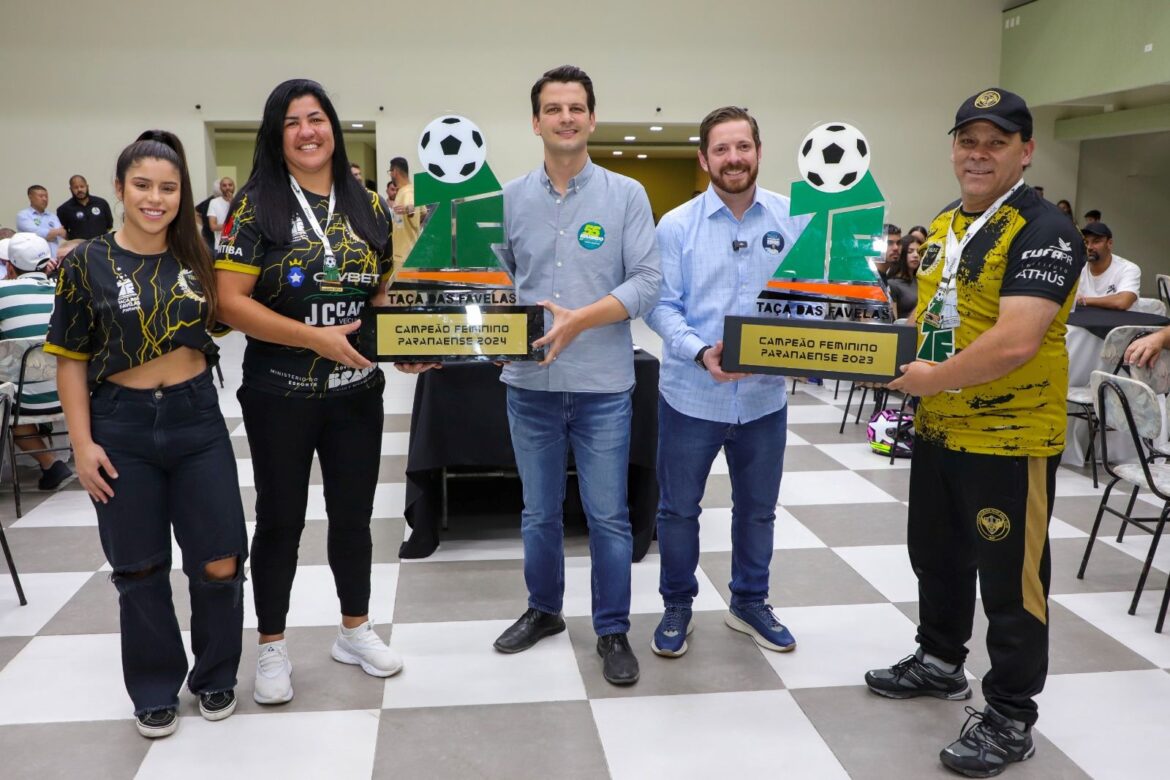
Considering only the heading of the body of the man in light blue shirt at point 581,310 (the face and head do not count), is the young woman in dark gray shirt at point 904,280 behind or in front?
behind

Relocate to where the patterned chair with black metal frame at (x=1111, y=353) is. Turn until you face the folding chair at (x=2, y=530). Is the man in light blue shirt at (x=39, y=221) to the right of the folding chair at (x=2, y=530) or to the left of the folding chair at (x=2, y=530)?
right

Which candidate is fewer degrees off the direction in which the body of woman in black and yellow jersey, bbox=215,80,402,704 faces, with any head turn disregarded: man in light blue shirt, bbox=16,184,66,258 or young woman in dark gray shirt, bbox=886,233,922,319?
the young woman in dark gray shirt

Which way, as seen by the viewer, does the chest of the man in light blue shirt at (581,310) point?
toward the camera

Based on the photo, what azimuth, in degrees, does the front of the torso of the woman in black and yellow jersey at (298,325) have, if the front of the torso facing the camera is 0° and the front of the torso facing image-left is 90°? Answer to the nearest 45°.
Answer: approximately 315°

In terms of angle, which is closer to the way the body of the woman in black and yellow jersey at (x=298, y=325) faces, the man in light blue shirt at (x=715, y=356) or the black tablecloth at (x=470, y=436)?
the man in light blue shirt

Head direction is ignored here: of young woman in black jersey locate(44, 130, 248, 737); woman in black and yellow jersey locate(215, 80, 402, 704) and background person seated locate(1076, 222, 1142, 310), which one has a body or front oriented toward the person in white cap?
the background person seated

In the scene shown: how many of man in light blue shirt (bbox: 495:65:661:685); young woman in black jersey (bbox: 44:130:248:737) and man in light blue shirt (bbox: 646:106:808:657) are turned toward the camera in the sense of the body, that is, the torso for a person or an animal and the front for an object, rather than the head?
3

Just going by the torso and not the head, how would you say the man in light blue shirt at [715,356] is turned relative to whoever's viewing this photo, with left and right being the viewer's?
facing the viewer

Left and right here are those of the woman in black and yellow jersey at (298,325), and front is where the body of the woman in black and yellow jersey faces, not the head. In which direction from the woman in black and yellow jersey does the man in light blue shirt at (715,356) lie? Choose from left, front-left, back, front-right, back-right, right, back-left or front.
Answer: front-left

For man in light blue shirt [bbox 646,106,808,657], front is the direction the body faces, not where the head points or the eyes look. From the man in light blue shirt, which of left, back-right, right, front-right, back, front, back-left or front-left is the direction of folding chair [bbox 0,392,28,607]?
right

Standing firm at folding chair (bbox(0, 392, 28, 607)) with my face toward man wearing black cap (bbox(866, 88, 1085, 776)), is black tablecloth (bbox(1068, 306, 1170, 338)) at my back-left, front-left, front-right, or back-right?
front-left

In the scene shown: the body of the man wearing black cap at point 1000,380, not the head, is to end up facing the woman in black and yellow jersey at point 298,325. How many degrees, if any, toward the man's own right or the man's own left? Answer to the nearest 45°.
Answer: approximately 45° to the man's own right

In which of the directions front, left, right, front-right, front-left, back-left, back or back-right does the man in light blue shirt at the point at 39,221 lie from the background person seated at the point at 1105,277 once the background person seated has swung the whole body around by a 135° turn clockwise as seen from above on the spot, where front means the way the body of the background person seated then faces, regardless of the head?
left

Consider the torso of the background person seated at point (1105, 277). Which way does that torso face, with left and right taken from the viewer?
facing the viewer and to the left of the viewer

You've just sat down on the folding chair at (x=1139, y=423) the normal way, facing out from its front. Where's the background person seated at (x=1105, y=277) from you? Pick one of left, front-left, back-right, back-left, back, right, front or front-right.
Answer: front-left
